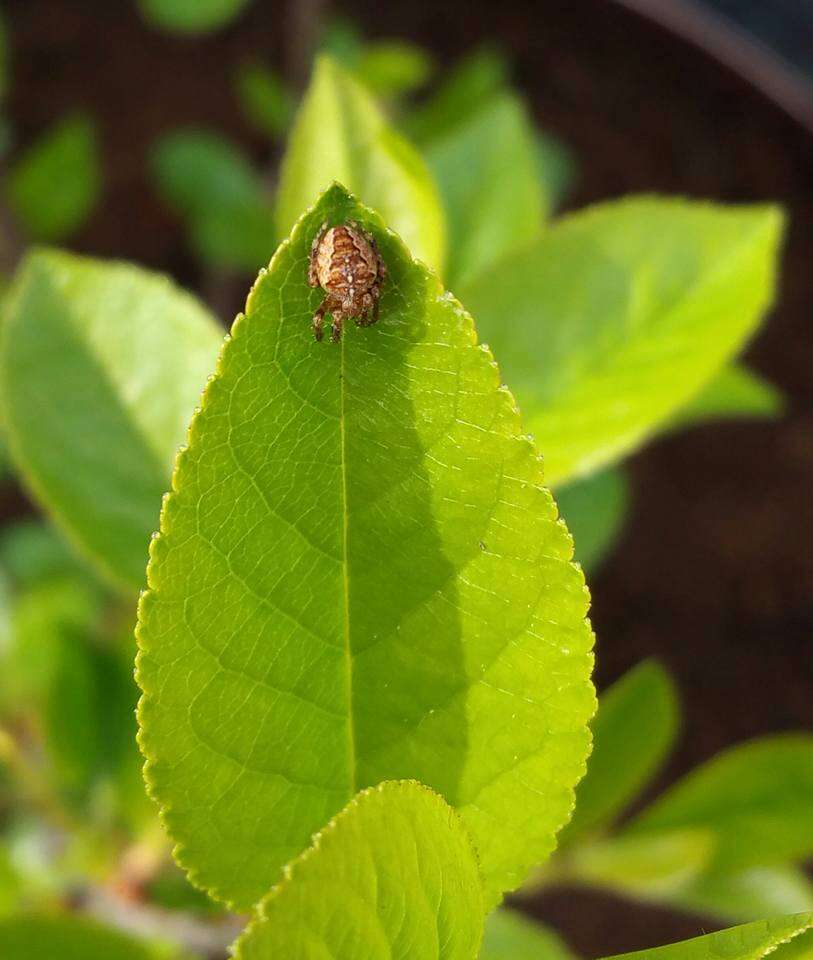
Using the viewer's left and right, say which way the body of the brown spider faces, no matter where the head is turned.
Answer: facing the viewer

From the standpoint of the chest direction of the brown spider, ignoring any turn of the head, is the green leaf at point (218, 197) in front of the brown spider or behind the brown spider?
behind
